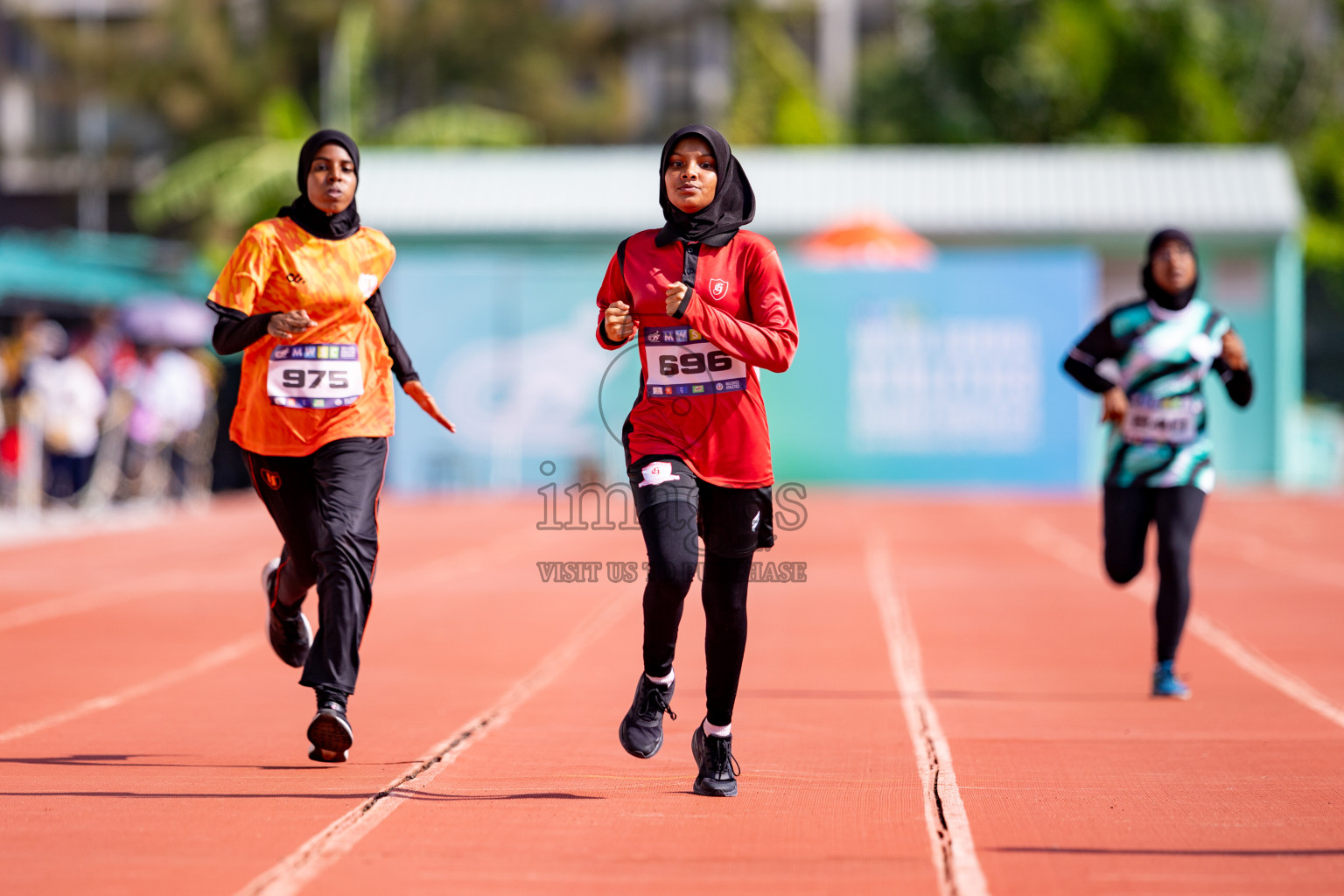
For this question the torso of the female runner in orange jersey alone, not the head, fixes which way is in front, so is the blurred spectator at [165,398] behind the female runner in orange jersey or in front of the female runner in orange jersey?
behind

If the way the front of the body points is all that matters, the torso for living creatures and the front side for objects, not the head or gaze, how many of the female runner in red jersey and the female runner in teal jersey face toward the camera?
2

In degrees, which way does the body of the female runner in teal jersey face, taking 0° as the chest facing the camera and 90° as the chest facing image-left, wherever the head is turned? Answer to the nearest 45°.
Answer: approximately 0°

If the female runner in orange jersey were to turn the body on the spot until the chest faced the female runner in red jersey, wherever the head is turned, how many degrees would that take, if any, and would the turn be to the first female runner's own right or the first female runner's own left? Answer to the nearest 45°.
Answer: approximately 45° to the first female runner's own left

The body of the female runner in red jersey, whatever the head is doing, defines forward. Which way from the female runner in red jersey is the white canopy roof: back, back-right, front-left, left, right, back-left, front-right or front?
back

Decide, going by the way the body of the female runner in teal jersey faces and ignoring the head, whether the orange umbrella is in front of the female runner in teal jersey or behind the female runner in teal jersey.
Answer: behind

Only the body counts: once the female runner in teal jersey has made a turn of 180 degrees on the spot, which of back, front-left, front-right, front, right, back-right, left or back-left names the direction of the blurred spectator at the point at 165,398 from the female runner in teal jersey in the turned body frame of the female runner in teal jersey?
front-left

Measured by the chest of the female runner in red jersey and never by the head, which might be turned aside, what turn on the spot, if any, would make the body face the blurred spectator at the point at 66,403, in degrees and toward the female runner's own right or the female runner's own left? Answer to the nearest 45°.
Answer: approximately 135° to the female runner's own right
